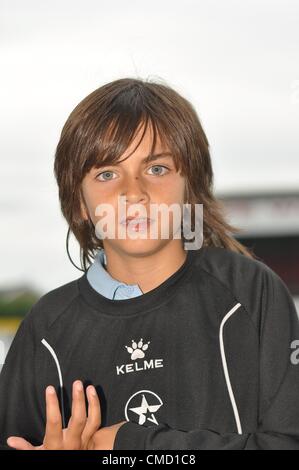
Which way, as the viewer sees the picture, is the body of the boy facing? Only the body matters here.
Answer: toward the camera
